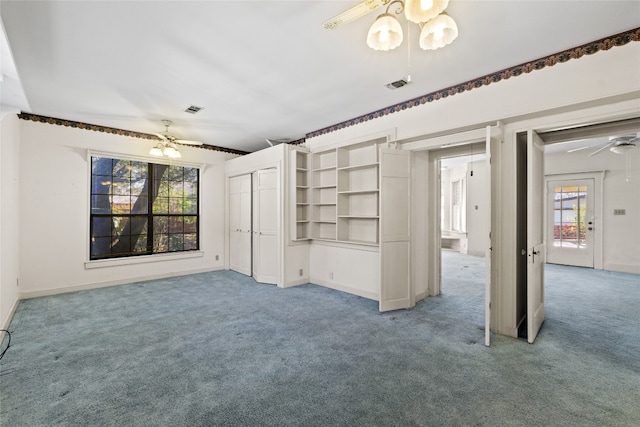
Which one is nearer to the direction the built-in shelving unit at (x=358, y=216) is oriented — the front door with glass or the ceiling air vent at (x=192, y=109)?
the ceiling air vent

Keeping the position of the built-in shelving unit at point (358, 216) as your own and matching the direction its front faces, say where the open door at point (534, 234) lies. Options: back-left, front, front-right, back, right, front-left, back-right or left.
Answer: left

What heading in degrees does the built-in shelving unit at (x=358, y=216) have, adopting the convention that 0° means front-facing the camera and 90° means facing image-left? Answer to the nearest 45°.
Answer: approximately 45°

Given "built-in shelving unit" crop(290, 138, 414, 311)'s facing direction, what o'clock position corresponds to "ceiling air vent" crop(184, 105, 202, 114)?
The ceiling air vent is roughly at 1 o'clock from the built-in shelving unit.
